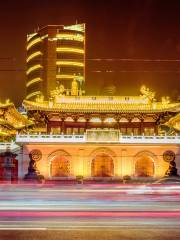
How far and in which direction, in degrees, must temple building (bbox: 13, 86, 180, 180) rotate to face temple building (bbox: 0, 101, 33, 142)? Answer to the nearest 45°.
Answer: approximately 90° to its right

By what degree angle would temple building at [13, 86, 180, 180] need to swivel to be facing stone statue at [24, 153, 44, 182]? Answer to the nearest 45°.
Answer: approximately 90° to its right

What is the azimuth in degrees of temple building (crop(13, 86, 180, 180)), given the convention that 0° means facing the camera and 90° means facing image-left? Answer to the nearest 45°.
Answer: approximately 0°

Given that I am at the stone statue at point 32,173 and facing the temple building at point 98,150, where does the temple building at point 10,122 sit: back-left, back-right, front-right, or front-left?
back-left

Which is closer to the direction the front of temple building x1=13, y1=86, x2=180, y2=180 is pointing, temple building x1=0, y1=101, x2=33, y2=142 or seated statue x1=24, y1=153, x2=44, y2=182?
the seated statue
